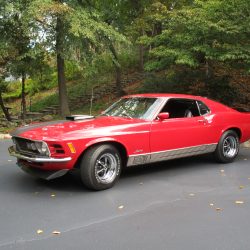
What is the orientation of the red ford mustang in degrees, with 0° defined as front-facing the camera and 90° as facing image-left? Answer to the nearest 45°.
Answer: approximately 45°

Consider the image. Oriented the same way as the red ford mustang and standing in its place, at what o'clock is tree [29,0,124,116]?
The tree is roughly at 4 o'clock from the red ford mustang.
